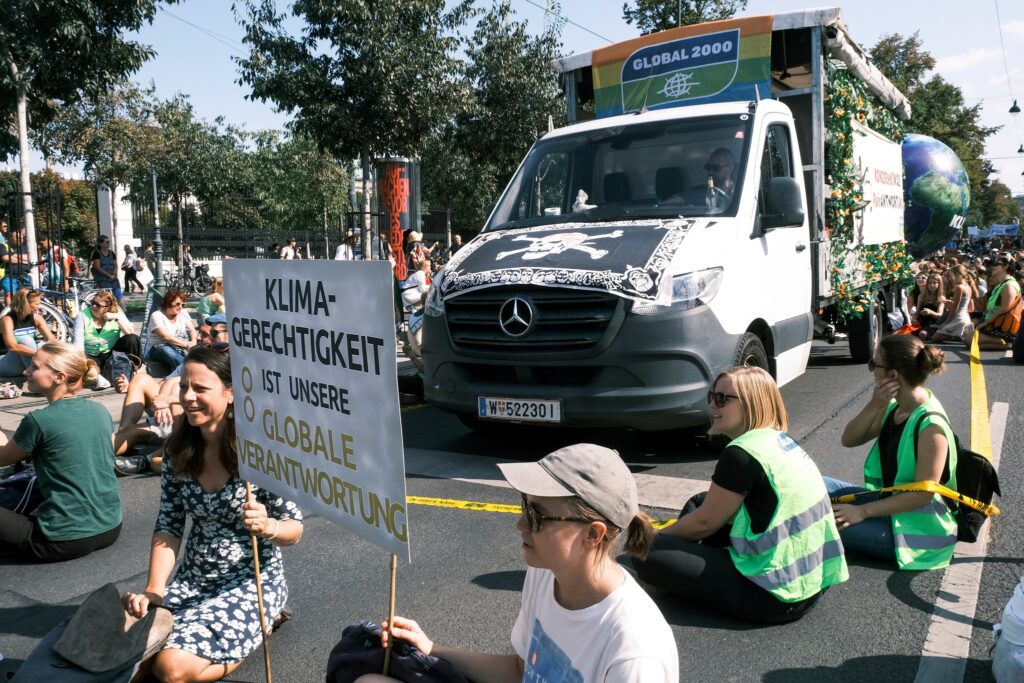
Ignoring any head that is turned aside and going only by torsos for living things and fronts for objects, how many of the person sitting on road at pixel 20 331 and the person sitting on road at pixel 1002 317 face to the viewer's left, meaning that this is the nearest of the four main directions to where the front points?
1

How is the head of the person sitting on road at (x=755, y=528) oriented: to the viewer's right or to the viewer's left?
to the viewer's left

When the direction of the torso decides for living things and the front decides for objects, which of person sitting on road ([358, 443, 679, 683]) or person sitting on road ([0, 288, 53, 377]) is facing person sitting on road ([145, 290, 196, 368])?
person sitting on road ([0, 288, 53, 377])

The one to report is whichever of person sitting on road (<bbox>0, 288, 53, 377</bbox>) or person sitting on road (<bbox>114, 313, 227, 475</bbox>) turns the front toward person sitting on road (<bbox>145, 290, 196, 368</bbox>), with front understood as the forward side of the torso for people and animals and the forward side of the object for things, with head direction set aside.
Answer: person sitting on road (<bbox>0, 288, 53, 377</bbox>)

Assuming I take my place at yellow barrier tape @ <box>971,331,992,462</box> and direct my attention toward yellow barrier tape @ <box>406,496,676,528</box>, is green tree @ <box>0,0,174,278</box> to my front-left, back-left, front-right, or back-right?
front-right

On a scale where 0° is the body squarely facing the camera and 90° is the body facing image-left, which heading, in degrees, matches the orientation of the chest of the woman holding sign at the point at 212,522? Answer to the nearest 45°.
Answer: approximately 45°

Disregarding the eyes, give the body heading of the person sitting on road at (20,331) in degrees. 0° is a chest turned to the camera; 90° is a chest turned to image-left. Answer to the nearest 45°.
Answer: approximately 315°

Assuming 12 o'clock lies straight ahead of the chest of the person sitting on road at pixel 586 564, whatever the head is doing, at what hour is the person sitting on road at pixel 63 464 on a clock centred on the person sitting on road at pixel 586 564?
the person sitting on road at pixel 63 464 is roughly at 3 o'clock from the person sitting on road at pixel 586 564.

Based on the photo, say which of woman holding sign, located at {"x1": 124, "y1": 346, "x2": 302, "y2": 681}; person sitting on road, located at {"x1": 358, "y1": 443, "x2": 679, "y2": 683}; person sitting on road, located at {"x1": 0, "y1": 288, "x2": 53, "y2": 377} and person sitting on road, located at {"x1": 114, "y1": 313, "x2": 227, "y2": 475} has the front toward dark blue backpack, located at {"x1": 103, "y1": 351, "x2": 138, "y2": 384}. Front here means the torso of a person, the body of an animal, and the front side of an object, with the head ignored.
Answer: person sitting on road, located at {"x1": 0, "y1": 288, "x2": 53, "y2": 377}

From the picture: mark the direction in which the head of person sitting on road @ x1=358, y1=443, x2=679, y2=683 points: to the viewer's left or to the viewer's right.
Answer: to the viewer's left

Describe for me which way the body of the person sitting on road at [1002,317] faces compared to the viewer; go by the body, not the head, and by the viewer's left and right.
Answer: facing to the left of the viewer

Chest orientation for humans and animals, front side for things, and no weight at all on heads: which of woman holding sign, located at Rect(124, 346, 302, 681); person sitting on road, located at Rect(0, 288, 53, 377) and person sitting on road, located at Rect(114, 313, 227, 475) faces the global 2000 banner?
person sitting on road, located at Rect(0, 288, 53, 377)

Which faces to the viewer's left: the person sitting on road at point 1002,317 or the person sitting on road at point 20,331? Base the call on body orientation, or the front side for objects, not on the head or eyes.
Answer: the person sitting on road at point 1002,317

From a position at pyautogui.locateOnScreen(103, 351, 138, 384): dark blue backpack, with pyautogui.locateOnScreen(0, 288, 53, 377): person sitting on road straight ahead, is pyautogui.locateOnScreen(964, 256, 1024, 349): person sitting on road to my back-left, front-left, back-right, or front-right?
back-right

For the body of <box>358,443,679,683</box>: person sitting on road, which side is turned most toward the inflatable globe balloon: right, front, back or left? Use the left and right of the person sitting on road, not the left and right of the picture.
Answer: back

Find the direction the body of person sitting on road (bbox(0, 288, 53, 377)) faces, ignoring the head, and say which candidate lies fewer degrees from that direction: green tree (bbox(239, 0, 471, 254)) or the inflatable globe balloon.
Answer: the inflatable globe balloon
